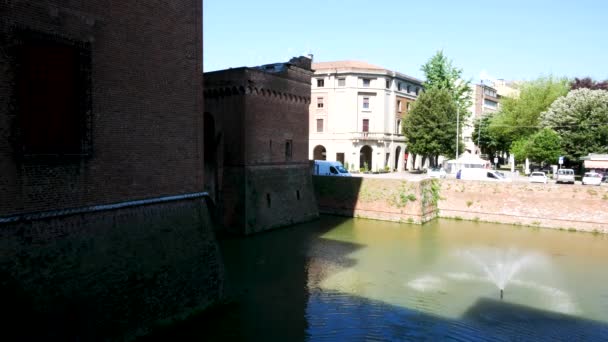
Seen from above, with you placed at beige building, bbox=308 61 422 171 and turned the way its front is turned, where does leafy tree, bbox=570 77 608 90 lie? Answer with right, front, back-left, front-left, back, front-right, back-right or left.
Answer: left

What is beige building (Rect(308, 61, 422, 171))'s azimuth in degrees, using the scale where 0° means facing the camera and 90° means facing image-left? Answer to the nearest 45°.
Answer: approximately 0°

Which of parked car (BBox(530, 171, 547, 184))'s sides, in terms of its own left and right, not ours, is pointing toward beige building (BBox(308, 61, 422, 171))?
left

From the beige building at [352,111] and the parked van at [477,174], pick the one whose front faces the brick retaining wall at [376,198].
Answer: the beige building

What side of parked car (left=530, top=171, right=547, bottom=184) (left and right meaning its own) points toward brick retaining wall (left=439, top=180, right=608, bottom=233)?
front

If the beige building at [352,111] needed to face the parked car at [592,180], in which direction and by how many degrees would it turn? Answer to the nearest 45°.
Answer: approximately 45° to its left
